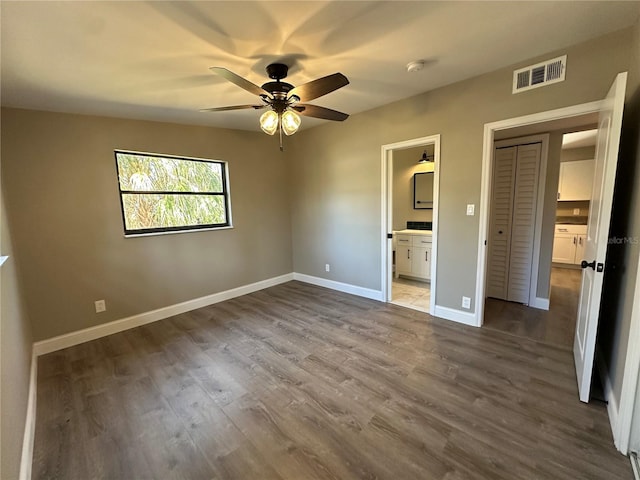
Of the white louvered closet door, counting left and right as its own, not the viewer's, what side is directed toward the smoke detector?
front

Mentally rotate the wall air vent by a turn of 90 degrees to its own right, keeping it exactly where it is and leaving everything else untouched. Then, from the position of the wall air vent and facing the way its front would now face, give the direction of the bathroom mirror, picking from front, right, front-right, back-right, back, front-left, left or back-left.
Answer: front

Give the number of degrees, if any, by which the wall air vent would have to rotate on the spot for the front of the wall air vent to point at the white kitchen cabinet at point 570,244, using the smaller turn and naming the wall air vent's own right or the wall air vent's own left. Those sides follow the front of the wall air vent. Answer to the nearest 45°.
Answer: approximately 135° to the wall air vent's own right

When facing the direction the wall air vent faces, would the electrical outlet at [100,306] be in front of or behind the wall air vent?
in front

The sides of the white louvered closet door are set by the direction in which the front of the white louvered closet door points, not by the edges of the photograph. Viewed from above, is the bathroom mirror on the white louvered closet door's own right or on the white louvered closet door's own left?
on the white louvered closet door's own right

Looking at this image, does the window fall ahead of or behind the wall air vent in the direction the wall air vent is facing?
ahead

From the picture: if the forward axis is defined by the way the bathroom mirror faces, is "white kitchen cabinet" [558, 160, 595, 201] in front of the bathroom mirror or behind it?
behind

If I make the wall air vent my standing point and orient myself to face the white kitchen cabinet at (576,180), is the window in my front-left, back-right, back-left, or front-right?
back-left

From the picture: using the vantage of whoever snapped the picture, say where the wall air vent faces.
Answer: facing the viewer and to the left of the viewer
